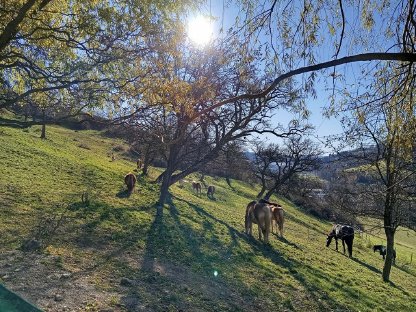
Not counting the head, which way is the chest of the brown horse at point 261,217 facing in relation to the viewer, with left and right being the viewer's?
facing away from the viewer and to the left of the viewer

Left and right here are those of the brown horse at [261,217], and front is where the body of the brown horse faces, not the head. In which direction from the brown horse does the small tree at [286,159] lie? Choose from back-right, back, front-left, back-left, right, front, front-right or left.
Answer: front-right

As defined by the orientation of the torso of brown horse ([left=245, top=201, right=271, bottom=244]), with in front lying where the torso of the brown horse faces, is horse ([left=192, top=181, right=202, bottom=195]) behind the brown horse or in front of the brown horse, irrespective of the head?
in front
